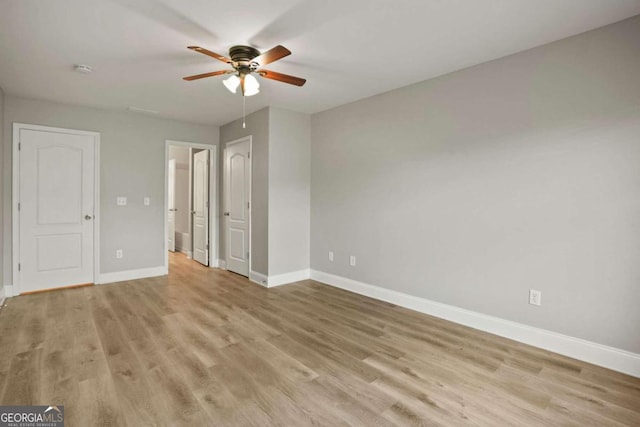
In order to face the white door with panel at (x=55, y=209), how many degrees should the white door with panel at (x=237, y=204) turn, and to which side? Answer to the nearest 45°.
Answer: approximately 45° to its right

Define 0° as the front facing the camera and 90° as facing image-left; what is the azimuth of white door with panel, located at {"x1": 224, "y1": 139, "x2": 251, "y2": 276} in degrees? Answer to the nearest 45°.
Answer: approximately 45°

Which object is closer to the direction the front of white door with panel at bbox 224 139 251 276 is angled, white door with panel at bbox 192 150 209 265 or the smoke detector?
the smoke detector

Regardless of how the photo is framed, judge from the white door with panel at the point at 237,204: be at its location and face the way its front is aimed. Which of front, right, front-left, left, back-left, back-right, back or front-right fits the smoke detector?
front

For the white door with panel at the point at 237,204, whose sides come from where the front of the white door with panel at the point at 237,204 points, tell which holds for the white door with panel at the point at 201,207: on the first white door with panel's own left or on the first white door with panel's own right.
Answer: on the first white door with panel's own right

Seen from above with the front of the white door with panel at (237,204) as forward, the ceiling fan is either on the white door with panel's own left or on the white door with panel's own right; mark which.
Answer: on the white door with panel's own left

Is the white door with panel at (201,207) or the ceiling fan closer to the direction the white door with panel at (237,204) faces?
the ceiling fan

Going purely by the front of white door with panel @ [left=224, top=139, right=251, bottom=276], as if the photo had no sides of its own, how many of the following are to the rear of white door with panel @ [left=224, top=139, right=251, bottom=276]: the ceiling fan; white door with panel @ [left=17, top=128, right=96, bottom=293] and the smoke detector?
0

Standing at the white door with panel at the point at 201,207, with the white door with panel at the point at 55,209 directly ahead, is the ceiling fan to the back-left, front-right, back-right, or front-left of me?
front-left

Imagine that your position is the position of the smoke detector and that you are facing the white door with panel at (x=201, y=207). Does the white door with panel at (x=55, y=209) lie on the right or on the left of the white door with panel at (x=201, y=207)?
left

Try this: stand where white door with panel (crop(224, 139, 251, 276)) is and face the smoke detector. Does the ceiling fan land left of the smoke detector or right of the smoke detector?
left

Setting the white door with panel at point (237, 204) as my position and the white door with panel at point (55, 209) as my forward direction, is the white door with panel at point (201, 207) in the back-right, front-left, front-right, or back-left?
front-right
